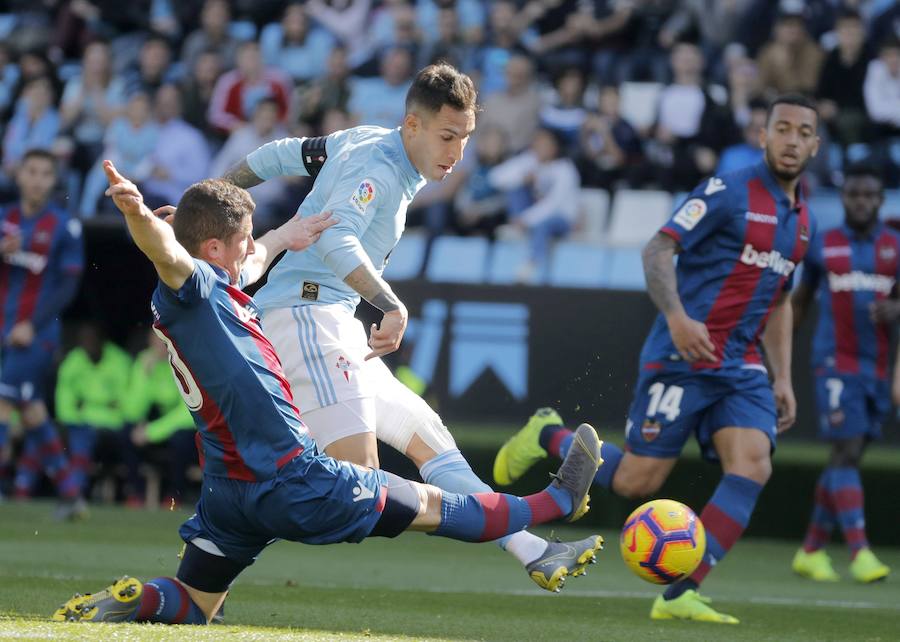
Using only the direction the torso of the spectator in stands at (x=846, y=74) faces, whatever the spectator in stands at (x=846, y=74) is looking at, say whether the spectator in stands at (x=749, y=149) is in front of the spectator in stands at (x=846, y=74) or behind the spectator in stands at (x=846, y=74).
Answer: in front

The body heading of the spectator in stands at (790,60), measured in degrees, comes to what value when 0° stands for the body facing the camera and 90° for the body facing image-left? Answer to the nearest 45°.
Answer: approximately 0°

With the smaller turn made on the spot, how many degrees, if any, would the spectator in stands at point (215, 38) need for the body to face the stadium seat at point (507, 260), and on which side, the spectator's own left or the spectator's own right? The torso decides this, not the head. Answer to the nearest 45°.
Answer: approximately 45° to the spectator's own left

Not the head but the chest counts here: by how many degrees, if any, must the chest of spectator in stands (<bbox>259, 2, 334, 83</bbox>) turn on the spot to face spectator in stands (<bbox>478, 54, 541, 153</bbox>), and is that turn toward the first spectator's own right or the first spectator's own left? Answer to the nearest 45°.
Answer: approximately 45° to the first spectator's own left

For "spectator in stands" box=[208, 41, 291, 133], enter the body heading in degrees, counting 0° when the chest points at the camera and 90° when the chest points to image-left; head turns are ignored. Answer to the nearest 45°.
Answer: approximately 0°
